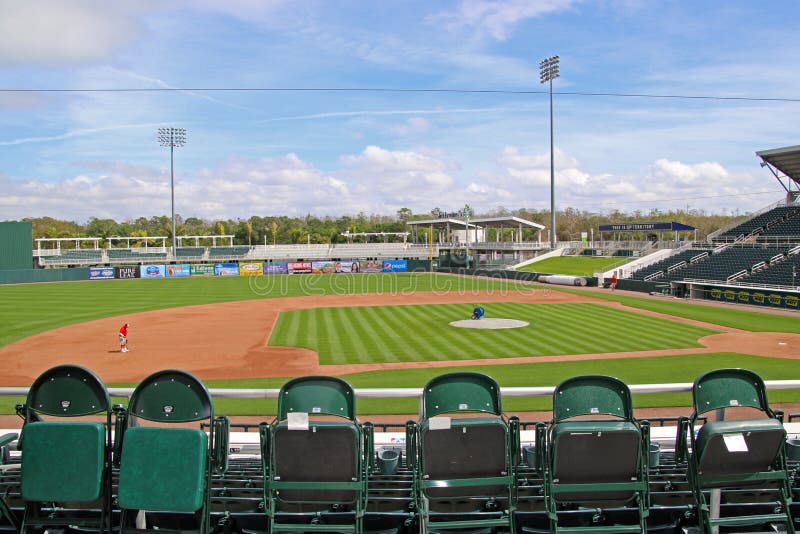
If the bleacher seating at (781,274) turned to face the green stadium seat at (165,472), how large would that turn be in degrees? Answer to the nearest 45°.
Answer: approximately 45° to its left

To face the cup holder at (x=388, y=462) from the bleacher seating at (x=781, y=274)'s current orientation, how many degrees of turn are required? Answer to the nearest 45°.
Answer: approximately 45° to its left

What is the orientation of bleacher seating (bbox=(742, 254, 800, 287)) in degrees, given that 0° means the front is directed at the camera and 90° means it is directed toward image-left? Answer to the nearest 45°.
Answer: approximately 45°

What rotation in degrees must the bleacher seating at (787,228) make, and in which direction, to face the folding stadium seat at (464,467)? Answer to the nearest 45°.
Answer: approximately 45° to its left

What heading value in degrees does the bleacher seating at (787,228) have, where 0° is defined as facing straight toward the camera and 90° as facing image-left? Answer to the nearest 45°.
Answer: approximately 45°

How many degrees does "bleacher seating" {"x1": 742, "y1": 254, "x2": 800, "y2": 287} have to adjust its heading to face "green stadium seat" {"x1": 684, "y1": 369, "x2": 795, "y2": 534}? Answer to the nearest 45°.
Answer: approximately 45° to its left

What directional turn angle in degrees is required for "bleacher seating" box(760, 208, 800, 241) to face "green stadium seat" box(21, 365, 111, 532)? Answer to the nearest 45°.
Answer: approximately 45° to its left
